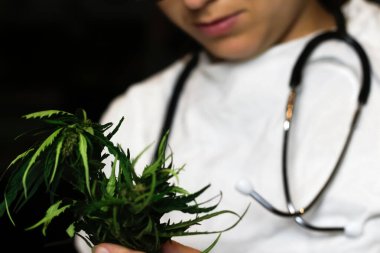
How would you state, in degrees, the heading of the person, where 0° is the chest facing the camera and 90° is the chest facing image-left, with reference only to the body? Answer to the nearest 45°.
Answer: approximately 45°
